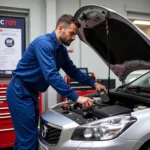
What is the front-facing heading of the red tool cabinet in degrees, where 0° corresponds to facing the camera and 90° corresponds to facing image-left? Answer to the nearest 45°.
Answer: approximately 0°

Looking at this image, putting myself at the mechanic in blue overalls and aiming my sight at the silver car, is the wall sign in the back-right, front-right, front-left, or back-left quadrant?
back-left

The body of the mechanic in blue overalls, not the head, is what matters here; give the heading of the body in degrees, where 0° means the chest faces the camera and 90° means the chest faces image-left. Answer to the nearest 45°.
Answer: approximately 270°

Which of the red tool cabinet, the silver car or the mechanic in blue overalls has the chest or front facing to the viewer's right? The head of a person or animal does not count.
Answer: the mechanic in blue overalls

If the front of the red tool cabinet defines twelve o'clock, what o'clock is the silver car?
The silver car is roughly at 11 o'clock from the red tool cabinet.

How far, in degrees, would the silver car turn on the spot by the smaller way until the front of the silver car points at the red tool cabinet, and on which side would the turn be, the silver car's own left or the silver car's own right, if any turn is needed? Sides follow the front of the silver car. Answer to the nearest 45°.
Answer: approximately 90° to the silver car's own right

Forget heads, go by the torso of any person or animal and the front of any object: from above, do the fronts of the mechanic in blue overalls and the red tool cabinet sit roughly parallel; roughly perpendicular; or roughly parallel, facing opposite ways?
roughly perpendicular

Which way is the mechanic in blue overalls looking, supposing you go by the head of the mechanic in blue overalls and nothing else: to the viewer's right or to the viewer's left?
to the viewer's right

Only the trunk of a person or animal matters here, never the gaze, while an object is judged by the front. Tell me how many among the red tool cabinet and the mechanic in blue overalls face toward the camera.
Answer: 1

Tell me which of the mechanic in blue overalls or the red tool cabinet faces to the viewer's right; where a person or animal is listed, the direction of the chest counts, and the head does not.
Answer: the mechanic in blue overalls
